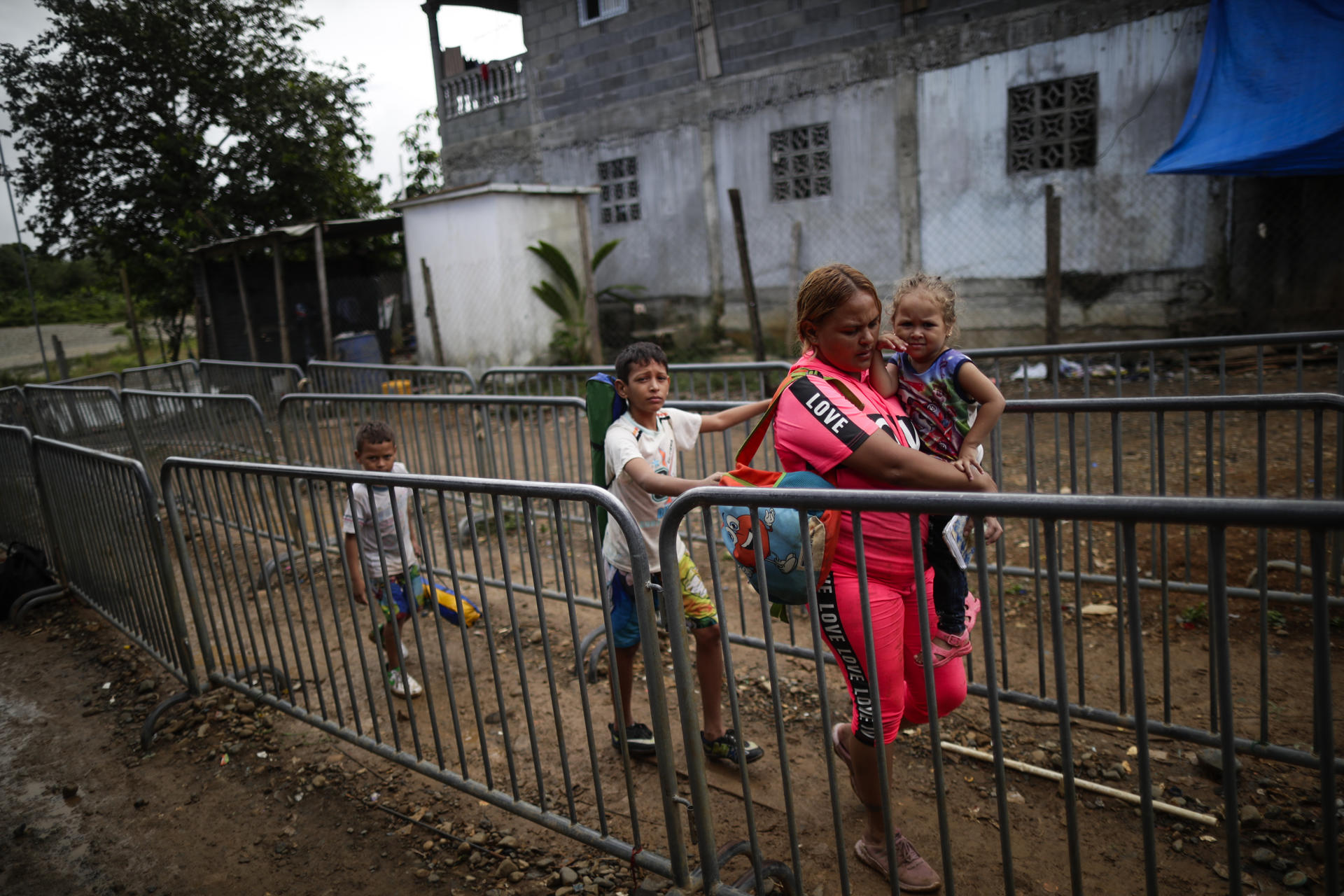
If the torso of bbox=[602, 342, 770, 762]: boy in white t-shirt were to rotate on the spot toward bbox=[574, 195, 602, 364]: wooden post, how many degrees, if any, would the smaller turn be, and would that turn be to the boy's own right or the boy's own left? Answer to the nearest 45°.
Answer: approximately 135° to the boy's own left

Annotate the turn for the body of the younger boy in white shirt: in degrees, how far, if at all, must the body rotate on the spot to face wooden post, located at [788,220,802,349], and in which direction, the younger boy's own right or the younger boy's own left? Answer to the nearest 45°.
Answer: approximately 90° to the younger boy's own left

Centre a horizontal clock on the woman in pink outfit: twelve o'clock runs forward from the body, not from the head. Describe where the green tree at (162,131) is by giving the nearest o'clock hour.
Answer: The green tree is roughly at 6 o'clock from the woman in pink outfit.

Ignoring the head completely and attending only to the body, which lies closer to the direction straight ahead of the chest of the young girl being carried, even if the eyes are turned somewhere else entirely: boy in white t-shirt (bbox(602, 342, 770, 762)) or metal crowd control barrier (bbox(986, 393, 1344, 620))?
the boy in white t-shirt

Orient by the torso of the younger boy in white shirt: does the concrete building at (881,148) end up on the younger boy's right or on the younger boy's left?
on the younger boy's left

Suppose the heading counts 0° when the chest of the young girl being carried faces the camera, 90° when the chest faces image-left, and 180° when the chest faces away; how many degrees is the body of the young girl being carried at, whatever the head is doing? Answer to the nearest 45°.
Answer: approximately 45°
